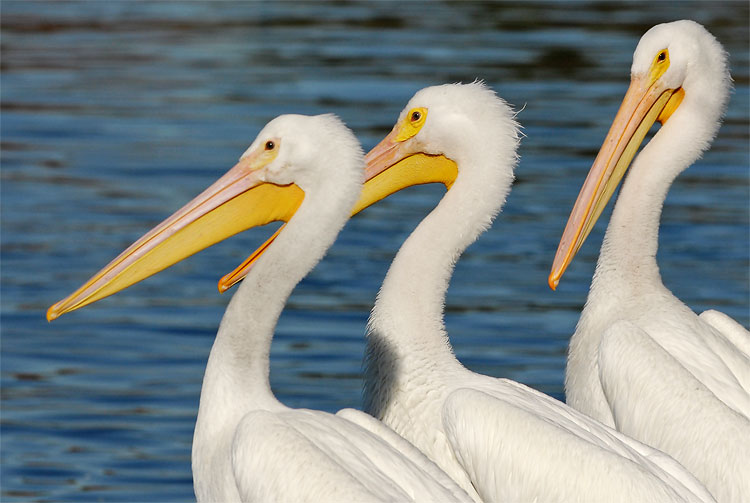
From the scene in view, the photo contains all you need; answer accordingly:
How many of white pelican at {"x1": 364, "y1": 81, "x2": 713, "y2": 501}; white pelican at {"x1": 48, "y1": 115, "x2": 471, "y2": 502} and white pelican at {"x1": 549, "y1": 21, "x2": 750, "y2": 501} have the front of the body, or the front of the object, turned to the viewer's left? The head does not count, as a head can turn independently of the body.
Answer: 3

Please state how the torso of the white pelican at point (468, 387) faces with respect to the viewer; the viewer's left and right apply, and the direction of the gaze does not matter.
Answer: facing to the left of the viewer

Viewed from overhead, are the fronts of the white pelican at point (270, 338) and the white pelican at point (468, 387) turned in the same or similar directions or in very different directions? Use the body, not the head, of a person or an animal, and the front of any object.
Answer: same or similar directions

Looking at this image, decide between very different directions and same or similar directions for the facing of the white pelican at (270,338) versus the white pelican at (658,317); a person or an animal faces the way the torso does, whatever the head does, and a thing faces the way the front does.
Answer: same or similar directions

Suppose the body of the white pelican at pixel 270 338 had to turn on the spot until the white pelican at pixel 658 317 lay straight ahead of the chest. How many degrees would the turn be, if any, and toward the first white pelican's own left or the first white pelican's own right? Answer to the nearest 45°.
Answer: approximately 135° to the first white pelican's own right

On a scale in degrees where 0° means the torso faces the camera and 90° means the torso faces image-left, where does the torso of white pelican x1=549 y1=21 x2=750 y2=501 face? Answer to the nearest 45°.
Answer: approximately 90°

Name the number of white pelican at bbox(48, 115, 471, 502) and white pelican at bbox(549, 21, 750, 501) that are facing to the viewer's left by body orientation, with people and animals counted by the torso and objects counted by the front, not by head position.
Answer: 2

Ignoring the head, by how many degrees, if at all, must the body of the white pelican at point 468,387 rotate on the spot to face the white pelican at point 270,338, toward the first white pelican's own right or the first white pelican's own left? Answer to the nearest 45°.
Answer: approximately 45° to the first white pelican's own left

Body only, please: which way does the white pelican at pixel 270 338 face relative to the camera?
to the viewer's left

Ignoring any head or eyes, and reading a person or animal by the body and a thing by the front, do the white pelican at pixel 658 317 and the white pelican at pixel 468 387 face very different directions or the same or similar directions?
same or similar directions

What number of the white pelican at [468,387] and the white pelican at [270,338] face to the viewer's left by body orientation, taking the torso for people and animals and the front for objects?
2
